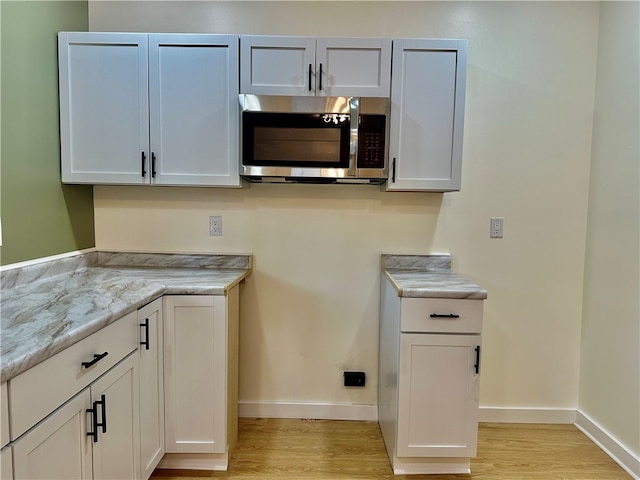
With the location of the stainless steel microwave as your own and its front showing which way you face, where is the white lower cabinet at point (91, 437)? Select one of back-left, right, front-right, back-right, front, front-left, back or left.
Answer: front-right

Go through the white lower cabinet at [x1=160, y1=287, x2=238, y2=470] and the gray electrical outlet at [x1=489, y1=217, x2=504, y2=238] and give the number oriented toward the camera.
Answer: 2

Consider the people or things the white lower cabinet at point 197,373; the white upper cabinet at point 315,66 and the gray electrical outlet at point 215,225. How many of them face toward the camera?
3

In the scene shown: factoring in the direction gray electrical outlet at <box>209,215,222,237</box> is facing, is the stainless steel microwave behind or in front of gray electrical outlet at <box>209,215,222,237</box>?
in front

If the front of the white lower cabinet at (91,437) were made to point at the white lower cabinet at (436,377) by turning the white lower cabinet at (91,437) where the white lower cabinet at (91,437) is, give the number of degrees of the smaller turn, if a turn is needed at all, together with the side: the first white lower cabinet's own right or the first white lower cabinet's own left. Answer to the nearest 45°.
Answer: approximately 45° to the first white lower cabinet's own left

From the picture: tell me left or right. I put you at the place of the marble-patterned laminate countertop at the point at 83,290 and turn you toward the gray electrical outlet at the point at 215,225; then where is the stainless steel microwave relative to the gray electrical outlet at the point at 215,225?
right

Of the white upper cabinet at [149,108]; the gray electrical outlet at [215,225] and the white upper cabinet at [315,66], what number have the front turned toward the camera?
3
